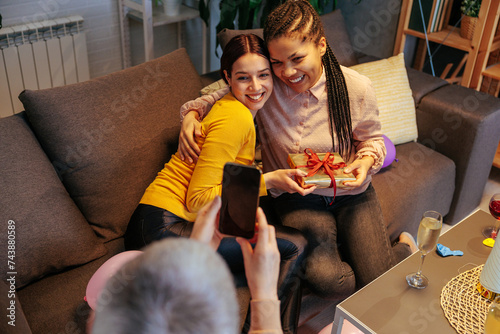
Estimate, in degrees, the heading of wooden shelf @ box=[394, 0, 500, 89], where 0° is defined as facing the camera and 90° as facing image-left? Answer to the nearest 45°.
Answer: approximately 45°

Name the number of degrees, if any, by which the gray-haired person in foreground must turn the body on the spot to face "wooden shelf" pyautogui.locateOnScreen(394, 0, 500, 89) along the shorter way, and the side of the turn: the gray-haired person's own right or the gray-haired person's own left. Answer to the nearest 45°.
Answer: approximately 45° to the gray-haired person's own right

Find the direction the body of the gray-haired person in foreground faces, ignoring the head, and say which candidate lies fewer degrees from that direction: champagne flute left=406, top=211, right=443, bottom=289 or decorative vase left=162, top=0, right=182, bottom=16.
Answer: the decorative vase

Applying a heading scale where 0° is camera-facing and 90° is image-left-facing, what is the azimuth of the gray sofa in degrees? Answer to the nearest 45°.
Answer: approximately 315°

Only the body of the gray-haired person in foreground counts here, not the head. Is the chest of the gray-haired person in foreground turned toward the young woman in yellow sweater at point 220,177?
yes

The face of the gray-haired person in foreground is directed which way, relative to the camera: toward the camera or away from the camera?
away from the camera

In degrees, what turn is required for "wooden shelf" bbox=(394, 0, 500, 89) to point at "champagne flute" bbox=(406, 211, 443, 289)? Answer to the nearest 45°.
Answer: approximately 45° to its left

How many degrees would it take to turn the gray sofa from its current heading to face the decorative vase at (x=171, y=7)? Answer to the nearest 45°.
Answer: approximately 135° to its left

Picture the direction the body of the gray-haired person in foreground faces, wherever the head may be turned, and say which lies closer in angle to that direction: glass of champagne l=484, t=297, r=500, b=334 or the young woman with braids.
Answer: the young woman with braids

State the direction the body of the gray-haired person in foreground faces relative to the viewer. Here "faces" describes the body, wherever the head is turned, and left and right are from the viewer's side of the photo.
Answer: facing away from the viewer

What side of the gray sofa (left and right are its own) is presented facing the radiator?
back

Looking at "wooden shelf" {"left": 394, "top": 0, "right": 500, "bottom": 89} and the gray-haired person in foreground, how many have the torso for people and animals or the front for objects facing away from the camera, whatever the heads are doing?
1

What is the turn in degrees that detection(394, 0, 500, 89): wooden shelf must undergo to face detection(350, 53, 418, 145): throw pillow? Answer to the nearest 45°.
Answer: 0° — it already faces it
